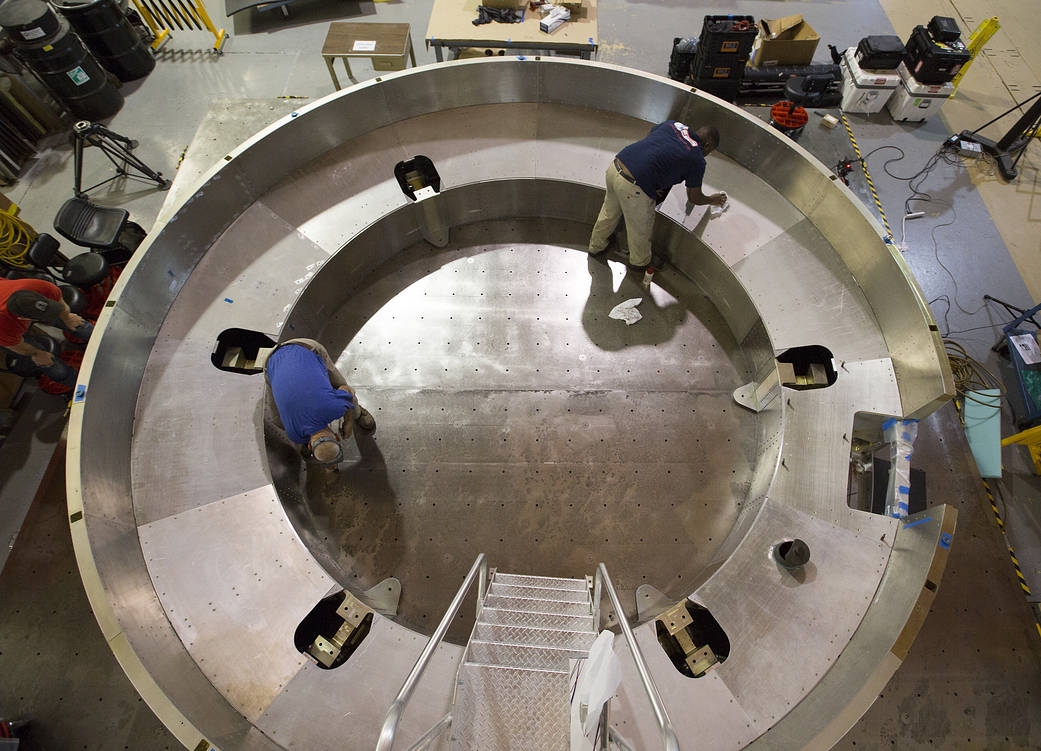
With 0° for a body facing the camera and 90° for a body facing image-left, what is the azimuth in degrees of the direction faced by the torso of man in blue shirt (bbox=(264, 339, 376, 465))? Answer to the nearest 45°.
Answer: approximately 315°

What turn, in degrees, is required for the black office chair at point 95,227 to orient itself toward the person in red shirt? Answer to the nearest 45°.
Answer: approximately 90° to its right

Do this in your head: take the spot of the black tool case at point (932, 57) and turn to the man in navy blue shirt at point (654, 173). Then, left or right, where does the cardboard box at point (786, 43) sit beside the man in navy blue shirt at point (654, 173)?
right

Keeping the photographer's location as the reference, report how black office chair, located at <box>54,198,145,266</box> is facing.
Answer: facing the viewer and to the right of the viewer

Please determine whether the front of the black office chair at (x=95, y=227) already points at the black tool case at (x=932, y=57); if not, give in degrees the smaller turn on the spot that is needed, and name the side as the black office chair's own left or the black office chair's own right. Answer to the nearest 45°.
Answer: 0° — it already faces it

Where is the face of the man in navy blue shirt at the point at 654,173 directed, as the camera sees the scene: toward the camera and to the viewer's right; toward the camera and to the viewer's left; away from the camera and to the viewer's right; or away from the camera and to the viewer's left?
away from the camera and to the viewer's right

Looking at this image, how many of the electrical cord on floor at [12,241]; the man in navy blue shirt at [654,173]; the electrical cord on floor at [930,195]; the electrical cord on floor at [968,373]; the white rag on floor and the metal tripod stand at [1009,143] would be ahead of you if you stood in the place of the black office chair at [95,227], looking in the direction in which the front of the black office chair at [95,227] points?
5

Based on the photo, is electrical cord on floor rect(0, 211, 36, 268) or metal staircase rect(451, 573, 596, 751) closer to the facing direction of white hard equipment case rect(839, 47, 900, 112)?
the metal staircase
